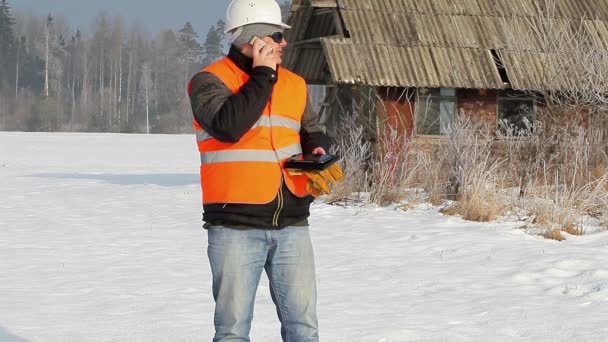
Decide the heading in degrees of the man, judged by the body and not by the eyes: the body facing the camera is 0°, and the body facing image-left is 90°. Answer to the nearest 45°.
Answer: approximately 315°
